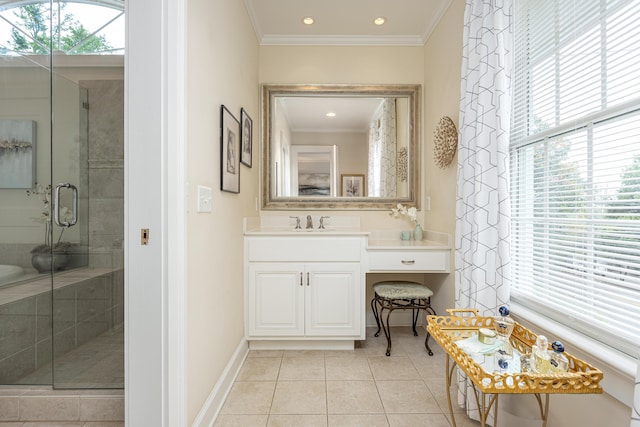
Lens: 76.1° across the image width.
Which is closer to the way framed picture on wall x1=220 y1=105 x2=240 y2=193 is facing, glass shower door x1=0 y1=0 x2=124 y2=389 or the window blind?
the window blind

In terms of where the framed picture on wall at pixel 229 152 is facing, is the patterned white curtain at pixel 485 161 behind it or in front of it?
in front

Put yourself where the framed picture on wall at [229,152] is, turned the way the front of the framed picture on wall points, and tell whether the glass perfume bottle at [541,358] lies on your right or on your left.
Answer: on your right

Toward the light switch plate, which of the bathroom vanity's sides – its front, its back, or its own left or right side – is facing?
front

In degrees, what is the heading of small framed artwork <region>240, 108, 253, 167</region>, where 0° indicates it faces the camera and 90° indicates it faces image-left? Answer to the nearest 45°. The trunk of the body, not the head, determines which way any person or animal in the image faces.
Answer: approximately 270°

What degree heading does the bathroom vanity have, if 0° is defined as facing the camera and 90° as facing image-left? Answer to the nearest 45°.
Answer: approximately 0°

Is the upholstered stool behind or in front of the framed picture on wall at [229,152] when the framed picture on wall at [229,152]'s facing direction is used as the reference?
in front

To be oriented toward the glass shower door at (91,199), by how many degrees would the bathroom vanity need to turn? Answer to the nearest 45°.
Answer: approximately 90° to its right

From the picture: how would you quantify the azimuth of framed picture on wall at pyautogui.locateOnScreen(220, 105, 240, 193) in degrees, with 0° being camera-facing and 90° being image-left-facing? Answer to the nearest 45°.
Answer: approximately 270°

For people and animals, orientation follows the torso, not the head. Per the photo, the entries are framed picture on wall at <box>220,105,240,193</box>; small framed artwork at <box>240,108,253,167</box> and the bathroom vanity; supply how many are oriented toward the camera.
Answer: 1

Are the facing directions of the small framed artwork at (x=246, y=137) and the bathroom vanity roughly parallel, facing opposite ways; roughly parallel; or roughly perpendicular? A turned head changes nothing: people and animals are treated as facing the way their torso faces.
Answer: roughly perpendicular

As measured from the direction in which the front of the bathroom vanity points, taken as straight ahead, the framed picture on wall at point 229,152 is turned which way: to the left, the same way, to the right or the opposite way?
to the left

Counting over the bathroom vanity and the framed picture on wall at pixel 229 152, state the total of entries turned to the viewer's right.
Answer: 1

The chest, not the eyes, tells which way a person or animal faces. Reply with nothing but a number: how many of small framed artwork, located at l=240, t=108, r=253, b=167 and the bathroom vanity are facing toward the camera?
1
